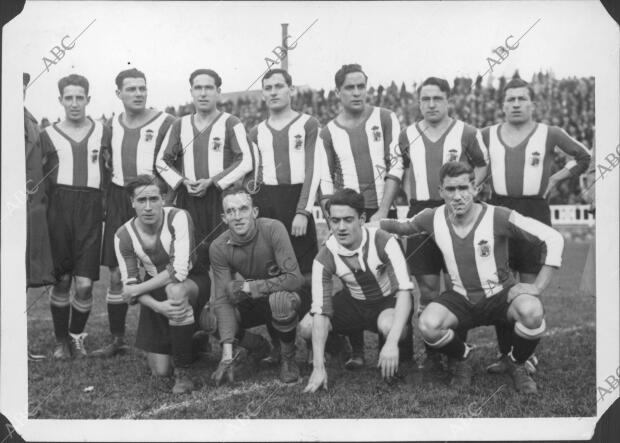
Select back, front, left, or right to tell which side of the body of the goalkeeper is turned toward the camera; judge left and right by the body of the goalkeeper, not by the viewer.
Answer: front

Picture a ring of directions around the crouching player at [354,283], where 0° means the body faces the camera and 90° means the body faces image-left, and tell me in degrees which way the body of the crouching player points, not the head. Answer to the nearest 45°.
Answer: approximately 0°

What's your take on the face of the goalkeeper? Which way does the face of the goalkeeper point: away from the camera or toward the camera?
toward the camera

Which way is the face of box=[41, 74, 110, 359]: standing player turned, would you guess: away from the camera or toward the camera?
toward the camera

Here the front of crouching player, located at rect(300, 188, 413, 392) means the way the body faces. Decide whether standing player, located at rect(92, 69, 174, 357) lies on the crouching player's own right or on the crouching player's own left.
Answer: on the crouching player's own right

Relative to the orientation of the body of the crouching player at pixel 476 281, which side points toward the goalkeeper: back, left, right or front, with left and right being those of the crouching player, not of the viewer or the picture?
right

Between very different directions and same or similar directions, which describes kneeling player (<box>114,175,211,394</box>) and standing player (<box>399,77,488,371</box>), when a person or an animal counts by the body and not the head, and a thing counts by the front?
same or similar directions

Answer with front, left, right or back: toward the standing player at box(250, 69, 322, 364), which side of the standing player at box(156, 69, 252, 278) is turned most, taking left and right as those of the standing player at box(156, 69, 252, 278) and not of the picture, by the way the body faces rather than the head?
left

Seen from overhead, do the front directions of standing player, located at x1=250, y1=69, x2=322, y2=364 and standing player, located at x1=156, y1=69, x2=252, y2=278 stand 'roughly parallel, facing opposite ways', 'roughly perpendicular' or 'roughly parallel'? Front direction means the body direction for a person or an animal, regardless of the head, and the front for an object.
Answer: roughly parallel

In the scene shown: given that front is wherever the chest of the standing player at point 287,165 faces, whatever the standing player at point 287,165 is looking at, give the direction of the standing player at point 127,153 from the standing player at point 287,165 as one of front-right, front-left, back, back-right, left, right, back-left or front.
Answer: right

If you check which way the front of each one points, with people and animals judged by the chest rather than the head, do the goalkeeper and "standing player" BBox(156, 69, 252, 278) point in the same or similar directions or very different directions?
same or similar directions

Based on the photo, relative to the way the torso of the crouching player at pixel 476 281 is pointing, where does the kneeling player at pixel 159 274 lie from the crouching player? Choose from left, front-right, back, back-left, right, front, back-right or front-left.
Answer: right

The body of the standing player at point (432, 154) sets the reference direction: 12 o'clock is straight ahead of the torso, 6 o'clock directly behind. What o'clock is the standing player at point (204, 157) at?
the standing player at point (204, 157) is roughly at 3 o'clock from the standing player at point (432, 154).

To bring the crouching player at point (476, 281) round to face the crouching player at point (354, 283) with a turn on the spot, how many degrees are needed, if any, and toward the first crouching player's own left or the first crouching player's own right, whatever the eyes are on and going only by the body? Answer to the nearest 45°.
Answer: approximately 90° to the first crouching player's own right

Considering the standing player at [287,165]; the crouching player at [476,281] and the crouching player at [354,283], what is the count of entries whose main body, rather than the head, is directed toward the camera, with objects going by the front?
3

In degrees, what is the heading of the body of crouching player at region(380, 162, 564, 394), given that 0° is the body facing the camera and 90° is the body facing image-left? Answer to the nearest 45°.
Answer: approximately 0°

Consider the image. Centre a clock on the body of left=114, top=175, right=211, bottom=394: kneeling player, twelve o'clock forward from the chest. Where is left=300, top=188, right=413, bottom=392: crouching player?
The crouching player is roughly at 10 o'clock from the kneeling player.

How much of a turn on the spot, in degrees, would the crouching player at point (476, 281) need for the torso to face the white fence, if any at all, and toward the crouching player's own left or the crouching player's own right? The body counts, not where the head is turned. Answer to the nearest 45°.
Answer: approximately 180°

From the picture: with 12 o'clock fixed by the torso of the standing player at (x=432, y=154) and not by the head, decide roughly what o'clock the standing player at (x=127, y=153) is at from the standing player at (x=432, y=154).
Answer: the standing player at (x=127, y=153) is roughly at 3 o'clock from the standing player at (x=432, y=154).
